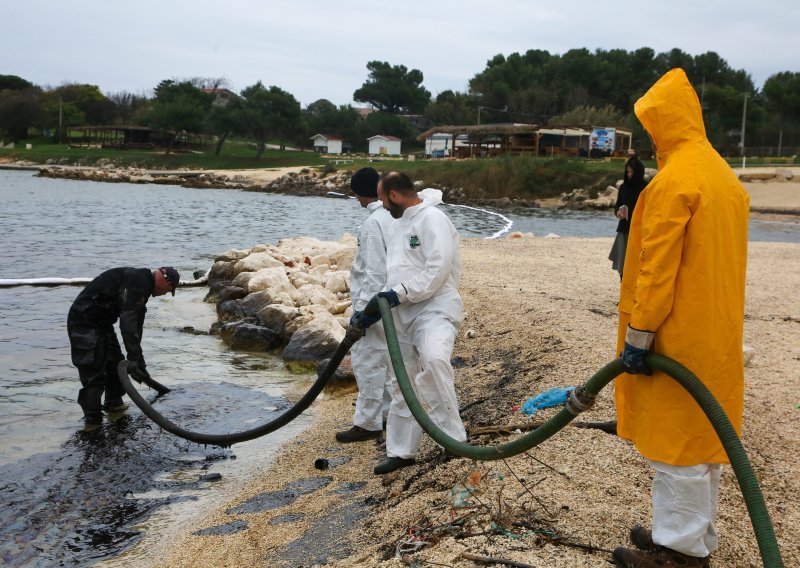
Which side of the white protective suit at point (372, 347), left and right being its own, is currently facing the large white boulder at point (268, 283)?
right

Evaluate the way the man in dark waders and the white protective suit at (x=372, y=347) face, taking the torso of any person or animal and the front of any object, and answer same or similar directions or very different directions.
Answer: very different directions

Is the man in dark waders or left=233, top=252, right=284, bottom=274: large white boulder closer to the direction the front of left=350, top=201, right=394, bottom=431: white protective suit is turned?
the man in dark waders

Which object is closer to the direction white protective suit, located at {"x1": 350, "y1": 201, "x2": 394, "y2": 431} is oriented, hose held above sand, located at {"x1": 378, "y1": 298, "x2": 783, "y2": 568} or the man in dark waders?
the man in dark waders

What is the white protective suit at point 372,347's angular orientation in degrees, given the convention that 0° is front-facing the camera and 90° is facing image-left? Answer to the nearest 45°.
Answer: approximately 90°

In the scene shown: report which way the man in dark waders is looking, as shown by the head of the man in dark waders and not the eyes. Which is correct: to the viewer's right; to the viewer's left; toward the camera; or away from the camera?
to the viewer's right

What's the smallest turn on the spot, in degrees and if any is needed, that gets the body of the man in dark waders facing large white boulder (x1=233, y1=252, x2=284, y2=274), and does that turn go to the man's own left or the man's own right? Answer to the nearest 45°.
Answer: approximately 90° to the man's own left

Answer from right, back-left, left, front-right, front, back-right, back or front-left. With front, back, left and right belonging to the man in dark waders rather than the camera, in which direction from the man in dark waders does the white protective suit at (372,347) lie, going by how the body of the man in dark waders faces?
front-right

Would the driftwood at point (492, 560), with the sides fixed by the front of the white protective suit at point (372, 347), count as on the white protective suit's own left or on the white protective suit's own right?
on the white protective suit's own left

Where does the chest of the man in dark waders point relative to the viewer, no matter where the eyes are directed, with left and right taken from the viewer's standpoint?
facing to the right of the viewer

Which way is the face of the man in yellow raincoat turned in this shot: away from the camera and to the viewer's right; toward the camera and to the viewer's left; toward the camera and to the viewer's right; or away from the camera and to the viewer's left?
away from the camera and to the viewer's left

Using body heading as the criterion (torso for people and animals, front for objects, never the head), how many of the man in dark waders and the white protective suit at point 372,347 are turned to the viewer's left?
1
